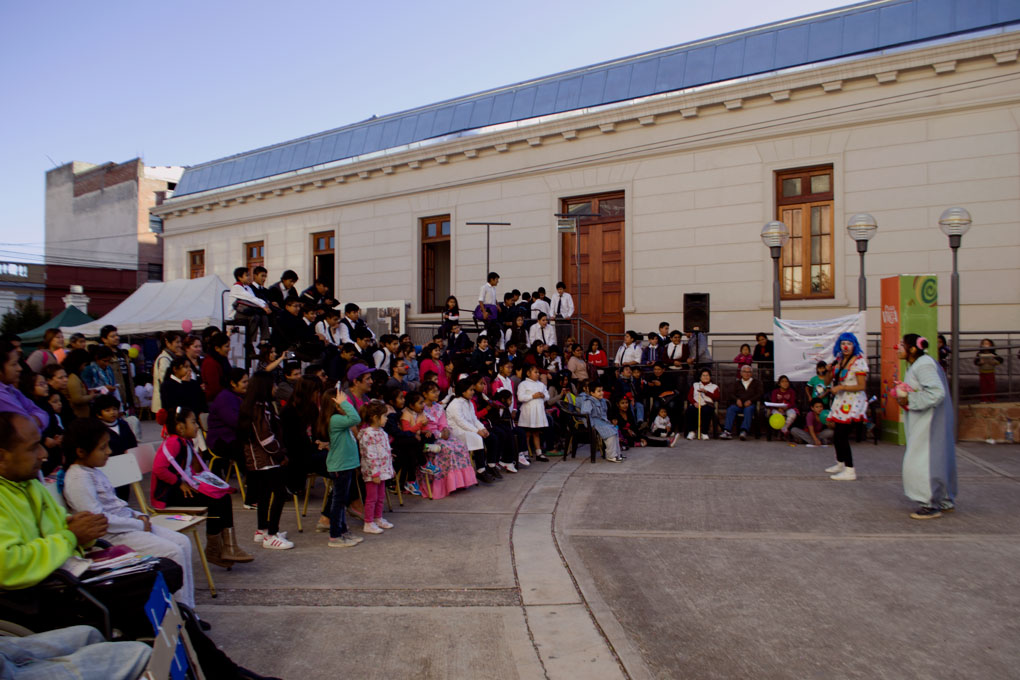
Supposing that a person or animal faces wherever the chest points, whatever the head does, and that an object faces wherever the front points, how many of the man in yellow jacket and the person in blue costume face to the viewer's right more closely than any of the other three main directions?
1

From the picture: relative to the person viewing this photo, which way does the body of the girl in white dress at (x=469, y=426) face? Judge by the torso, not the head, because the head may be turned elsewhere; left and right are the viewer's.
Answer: facing to the right of the viewer

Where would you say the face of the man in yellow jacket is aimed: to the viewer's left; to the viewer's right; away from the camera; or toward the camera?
to the viewer's right

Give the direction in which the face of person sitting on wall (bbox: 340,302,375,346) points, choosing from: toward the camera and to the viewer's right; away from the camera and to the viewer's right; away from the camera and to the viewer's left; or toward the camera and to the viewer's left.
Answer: toward the camera and to the viewer's right

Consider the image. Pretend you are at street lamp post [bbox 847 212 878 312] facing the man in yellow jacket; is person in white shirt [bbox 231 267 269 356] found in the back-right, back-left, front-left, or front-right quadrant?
front-right

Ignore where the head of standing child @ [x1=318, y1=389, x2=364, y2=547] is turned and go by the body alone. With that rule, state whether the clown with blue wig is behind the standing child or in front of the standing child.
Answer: in front

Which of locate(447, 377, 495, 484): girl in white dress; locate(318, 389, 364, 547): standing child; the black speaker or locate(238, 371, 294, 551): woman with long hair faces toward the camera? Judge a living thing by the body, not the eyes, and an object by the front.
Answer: the black speaker

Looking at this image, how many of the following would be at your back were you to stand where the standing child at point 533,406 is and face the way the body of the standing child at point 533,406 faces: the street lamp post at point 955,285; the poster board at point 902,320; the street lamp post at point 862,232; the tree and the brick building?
2

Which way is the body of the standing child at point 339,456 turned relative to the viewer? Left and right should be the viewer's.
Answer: facing to the right of the viewer

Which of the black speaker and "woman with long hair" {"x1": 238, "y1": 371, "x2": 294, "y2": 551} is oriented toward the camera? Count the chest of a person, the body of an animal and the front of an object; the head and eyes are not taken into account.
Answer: the black speaker

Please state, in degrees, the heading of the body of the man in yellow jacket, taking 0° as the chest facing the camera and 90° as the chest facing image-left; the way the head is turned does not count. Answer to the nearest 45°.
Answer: approximately 270°

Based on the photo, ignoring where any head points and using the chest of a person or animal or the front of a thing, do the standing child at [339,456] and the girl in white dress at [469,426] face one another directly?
no

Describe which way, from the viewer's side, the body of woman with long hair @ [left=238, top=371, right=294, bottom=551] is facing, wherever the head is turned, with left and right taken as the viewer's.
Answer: facing to the right of the viewer

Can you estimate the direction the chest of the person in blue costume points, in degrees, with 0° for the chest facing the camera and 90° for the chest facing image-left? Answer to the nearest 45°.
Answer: approximately 90°

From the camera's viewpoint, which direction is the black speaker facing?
toward the camera

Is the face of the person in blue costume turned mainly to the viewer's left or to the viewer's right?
to the viewer's left
